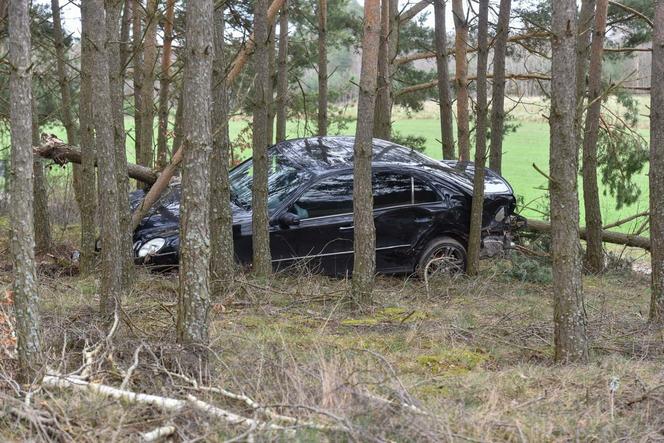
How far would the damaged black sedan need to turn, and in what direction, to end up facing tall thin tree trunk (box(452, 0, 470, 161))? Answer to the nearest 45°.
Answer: approximately 180°

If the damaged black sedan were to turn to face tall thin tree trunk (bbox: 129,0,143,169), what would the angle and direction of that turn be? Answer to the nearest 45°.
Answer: approximately 90° to its right

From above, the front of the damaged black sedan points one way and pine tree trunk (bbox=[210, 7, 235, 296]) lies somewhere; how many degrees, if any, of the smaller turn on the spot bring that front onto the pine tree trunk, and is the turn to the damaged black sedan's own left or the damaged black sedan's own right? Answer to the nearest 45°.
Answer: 0° — it already faces it

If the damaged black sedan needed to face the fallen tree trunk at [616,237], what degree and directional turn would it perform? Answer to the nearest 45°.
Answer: approximately 180°

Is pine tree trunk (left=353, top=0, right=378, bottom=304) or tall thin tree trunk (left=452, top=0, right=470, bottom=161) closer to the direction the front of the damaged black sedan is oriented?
the pine tree trunk

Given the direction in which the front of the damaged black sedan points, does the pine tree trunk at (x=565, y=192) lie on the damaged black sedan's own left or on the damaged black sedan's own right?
on the damaged black sedan's own left

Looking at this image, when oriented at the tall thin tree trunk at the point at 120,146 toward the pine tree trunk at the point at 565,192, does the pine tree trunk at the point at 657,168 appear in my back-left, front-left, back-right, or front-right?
front-left

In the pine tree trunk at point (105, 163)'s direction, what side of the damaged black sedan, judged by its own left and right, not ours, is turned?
front

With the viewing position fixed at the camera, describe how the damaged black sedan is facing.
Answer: facing the viewer and to the left of the viewer

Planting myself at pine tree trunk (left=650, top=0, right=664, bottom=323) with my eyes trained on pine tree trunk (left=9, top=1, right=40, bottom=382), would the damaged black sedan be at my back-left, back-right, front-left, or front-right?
front-right

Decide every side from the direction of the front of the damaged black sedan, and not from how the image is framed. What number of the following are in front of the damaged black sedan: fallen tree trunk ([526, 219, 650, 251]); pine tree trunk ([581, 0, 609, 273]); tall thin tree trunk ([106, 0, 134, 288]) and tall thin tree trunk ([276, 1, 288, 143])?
1

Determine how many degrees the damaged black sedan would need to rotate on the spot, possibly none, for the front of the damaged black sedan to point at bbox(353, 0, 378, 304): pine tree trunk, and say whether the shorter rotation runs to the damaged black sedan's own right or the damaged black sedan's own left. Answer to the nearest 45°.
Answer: approximately 45° to the damaged black sedan's own left

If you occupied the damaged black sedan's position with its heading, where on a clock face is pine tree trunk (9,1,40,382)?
The pine tree trunk is roughly at 11 o'clock from the damaged black sedan.

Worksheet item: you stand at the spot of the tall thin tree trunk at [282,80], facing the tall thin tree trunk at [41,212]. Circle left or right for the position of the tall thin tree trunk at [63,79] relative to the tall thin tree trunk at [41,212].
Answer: right

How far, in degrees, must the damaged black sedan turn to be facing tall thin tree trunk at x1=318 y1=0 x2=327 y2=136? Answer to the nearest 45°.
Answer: approximately 135° to its right

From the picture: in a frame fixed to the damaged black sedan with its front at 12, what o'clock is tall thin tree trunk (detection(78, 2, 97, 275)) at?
The tall thin tree trunk is roughly at 1 o'clock from the damaged black sedan.
